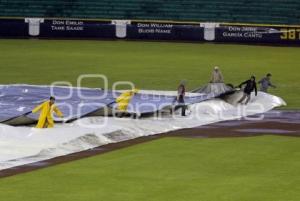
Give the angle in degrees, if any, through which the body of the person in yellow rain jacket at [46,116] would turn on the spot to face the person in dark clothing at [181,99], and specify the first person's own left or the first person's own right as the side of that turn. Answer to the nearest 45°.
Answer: approximately 135° to the first person's own left
